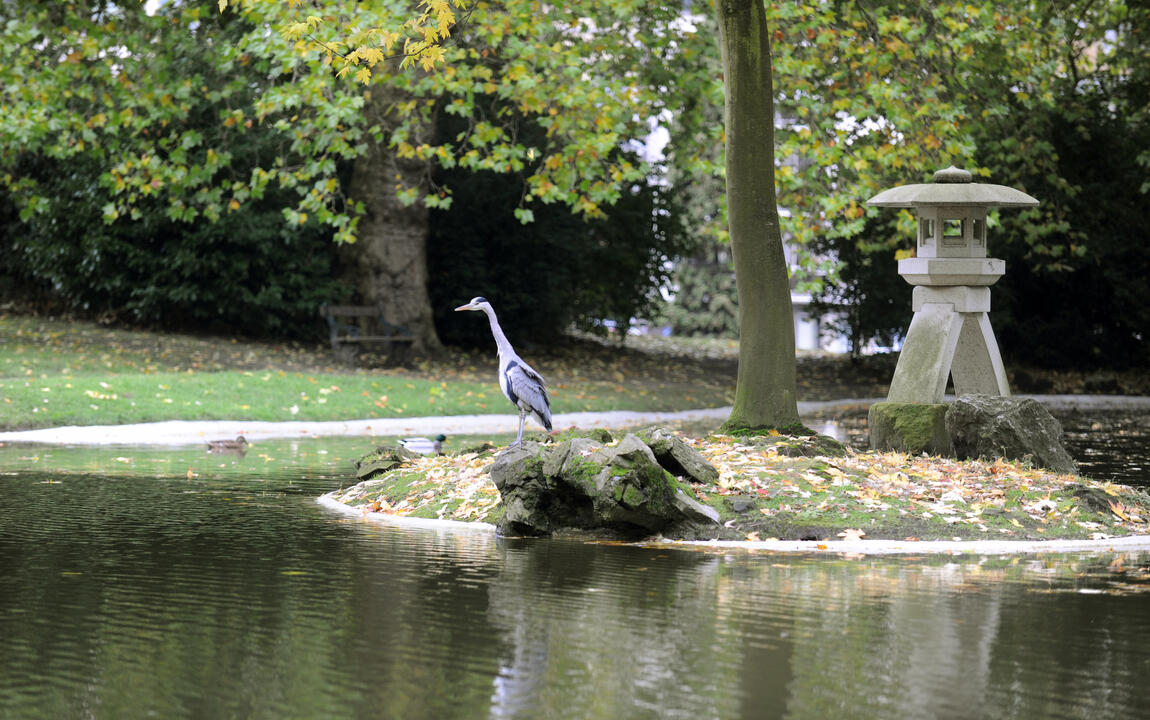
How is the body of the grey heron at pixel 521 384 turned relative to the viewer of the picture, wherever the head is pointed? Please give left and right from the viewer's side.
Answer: facing to the left of the viewer

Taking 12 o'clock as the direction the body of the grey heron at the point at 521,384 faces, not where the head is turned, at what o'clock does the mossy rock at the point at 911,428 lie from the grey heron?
The mossy rock is roughly at 5 o'clock from the grey heron.

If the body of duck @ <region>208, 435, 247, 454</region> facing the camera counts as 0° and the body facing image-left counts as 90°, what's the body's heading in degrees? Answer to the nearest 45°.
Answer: approximately 270°

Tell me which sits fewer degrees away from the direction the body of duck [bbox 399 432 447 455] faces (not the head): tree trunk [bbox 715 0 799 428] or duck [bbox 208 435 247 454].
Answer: the tree trunk

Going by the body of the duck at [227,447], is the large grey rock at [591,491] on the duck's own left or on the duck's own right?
on the duck's own right
